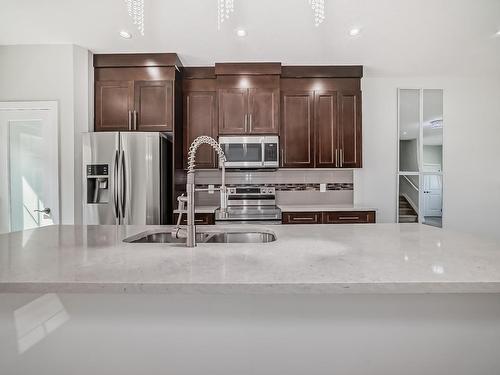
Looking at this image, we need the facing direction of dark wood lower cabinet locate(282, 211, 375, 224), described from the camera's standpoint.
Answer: facing the viewer

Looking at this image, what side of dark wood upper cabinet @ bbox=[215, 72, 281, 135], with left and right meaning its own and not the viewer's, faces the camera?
front

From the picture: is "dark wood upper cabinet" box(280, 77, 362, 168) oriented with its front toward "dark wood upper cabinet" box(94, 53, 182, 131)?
no

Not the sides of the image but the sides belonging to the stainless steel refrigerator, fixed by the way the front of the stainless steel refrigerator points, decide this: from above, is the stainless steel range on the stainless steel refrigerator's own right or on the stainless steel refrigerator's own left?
on the stainless steel refrigerator's own left

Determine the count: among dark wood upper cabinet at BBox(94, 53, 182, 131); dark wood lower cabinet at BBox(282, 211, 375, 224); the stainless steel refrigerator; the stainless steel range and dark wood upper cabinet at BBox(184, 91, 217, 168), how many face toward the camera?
5

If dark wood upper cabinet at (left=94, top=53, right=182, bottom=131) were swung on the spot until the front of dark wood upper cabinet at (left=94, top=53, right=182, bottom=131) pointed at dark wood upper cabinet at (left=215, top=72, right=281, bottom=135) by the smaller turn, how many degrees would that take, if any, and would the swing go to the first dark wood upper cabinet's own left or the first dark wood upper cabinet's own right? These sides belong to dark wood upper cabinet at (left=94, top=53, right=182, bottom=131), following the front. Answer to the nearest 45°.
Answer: approximately 90° to the first dark wood upper cabinet's own left

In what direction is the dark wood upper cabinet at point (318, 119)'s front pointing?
toward the camera

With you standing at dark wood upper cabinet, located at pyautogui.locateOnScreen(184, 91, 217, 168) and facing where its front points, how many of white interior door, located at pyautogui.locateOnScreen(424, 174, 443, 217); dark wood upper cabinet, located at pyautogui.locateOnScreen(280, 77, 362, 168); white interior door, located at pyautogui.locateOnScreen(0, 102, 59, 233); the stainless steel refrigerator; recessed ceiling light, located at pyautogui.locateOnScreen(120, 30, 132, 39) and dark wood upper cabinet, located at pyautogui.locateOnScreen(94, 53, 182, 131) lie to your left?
2

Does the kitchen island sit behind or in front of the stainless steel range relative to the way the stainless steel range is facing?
in front

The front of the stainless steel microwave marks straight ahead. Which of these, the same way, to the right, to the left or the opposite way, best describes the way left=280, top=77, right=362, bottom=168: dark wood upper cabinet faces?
the same way

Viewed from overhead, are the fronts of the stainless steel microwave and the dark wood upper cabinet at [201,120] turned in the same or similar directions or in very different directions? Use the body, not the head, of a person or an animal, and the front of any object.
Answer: same or similar directions

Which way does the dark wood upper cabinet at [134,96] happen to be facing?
toward the camera

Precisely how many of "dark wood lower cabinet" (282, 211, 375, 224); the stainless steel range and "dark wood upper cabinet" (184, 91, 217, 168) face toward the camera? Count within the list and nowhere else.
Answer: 3
